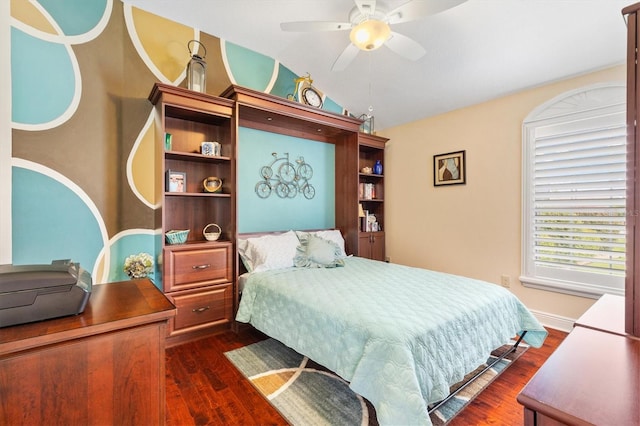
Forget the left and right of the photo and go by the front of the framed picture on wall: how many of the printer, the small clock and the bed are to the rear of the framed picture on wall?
0

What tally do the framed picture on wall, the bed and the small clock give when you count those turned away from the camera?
0

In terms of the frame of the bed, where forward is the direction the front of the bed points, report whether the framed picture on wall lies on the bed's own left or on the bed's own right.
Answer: on the bed's own left

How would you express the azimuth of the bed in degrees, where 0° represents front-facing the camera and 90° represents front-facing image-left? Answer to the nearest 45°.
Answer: approximately 315°

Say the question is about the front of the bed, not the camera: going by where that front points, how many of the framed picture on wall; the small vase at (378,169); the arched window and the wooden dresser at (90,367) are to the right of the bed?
1

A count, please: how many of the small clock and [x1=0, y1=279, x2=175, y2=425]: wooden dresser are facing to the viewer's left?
0

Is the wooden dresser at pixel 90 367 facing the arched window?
no

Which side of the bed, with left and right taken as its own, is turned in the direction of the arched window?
left

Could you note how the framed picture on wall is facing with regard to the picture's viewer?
facing the viewer and to the left of the viewer

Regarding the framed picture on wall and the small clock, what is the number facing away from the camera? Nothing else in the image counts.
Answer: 0

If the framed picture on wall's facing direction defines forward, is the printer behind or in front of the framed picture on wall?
in front

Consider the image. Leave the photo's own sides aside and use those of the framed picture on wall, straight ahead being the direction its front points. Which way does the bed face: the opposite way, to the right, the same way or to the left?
to the left
